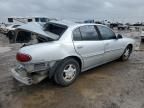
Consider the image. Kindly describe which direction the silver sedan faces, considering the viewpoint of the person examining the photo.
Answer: facing away from the viewer and to the right of the viewer
